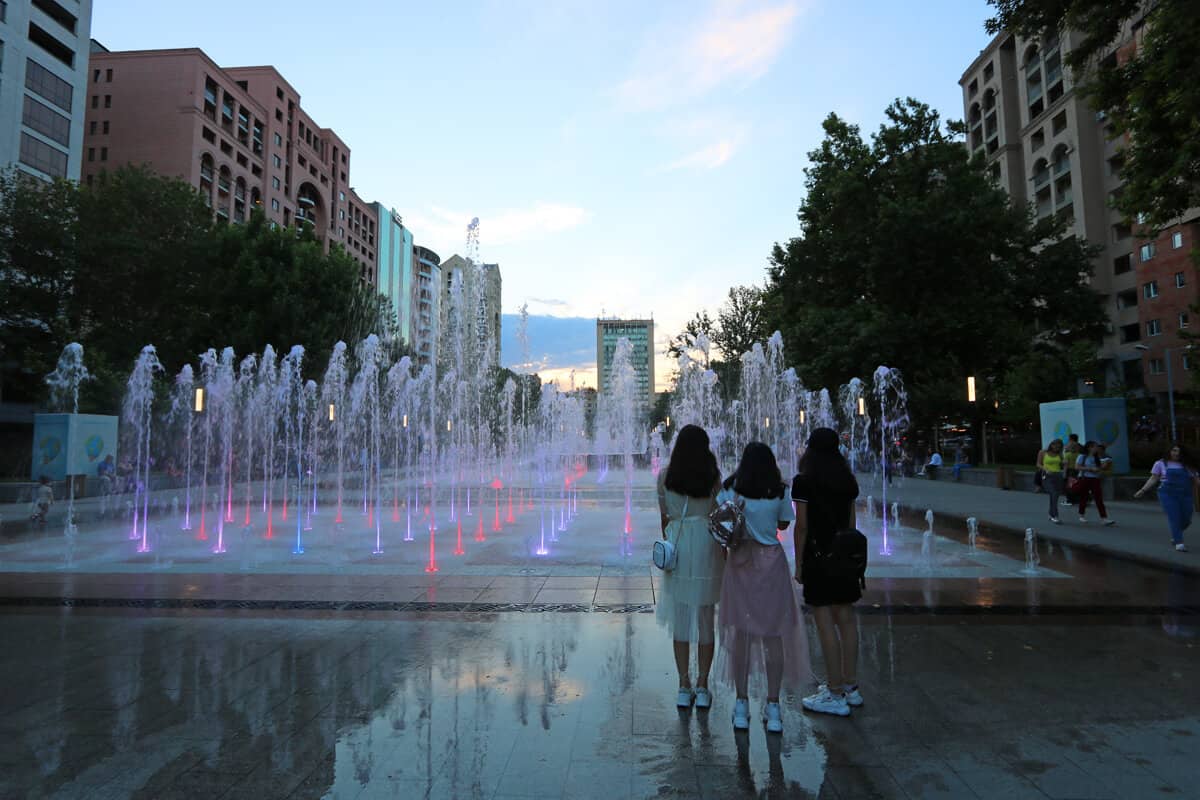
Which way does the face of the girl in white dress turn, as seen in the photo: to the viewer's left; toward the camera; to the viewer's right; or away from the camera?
away from the camera

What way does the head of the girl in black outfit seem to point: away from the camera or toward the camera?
away from the camera

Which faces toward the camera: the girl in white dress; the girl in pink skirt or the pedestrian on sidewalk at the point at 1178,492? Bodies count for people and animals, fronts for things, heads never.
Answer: the pedestrian on sidewalk

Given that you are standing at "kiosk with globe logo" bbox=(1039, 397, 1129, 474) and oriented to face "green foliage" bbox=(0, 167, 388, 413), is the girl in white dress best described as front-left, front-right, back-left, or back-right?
front-left

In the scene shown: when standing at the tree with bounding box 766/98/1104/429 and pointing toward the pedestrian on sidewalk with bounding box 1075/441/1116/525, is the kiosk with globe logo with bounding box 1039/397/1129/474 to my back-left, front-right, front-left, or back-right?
front-left

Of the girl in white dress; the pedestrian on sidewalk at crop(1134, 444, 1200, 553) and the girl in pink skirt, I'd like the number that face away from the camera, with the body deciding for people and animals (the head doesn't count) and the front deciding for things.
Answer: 2

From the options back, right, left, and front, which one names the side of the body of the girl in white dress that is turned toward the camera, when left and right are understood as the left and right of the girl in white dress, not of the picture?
back

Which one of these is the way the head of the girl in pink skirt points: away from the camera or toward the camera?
away from the camera

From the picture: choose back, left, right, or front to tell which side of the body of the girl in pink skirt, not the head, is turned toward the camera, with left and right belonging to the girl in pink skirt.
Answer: back

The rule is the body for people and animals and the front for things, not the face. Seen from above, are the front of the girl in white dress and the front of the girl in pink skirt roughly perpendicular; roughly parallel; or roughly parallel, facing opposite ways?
roughly parallel

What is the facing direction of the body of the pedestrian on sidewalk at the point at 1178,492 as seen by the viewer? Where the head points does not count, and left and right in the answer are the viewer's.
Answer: facing the viewer

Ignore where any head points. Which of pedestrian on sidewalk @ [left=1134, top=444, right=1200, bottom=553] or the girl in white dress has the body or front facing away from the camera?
the girl in white dress

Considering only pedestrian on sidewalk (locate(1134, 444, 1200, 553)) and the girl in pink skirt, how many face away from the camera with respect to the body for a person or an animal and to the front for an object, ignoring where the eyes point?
1

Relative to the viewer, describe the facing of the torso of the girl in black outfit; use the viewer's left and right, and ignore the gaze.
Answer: facing away from the viewer and to the left of the viewer
